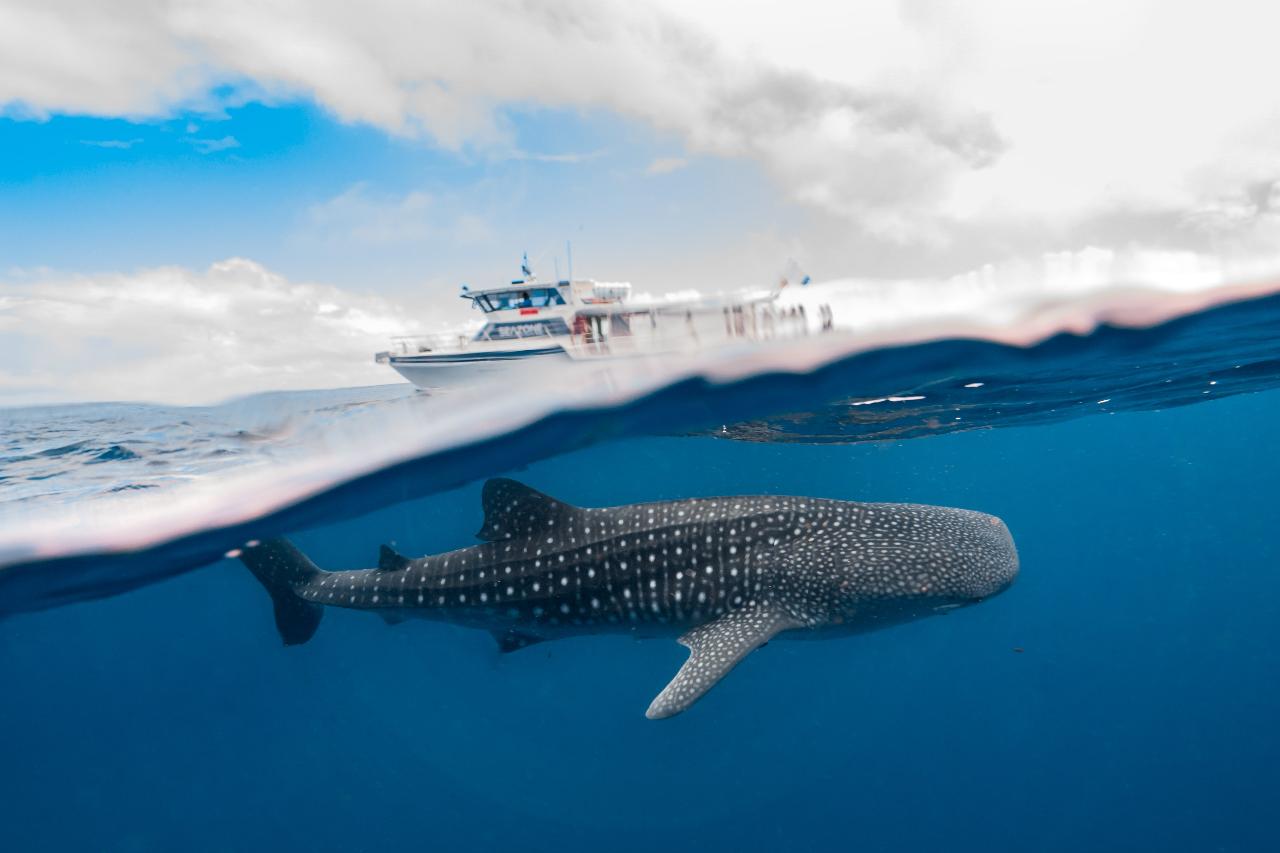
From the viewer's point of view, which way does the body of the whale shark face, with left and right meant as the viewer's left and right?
facing to the right of the viewer

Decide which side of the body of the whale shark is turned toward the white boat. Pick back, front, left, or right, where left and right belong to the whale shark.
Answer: left
